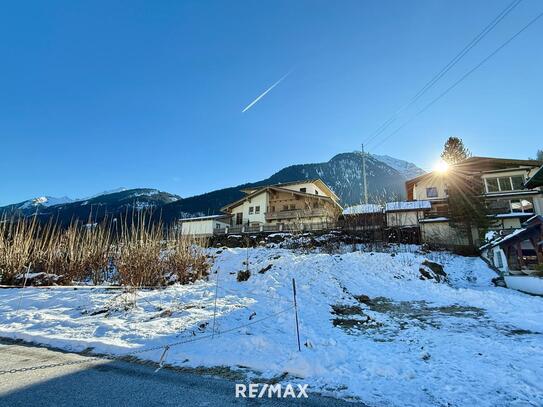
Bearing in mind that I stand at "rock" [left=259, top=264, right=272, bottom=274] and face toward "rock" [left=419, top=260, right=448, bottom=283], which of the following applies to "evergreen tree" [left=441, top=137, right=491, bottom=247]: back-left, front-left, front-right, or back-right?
front-left

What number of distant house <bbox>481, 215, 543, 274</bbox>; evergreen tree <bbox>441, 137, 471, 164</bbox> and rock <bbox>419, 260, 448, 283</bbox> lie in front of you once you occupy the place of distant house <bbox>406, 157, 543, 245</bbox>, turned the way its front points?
2

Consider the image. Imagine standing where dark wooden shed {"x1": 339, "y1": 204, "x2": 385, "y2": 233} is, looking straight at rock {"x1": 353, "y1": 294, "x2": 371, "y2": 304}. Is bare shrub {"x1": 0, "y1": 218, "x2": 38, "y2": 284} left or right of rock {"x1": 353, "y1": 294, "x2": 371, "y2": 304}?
right

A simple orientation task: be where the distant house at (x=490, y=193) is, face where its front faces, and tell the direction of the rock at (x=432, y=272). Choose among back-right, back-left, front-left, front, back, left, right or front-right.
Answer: front

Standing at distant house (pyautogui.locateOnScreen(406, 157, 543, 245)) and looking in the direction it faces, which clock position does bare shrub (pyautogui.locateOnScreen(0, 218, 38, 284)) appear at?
The bare shrub is roughly at 1 o'clock from the distant house.

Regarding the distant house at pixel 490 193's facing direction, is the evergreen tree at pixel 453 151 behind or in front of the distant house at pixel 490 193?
behind

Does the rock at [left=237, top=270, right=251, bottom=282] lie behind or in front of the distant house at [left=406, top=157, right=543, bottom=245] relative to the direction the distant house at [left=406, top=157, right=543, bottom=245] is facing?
in front

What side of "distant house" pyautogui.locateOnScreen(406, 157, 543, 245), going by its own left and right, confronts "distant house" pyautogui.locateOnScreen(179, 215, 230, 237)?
right

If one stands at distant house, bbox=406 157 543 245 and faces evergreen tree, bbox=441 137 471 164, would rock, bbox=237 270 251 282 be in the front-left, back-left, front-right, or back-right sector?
back-left

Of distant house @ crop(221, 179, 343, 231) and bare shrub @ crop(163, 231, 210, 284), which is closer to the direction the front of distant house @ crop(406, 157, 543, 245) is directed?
the bare shrub

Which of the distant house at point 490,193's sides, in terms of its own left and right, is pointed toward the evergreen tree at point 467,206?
front

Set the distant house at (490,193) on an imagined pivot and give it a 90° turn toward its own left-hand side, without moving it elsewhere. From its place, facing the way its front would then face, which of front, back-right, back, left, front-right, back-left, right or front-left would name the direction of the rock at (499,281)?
right

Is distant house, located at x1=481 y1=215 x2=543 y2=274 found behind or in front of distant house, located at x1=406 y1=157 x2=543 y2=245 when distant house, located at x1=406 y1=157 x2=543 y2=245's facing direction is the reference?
in front

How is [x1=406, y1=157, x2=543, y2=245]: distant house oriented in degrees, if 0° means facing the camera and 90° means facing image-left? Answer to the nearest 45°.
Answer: approximately 0°

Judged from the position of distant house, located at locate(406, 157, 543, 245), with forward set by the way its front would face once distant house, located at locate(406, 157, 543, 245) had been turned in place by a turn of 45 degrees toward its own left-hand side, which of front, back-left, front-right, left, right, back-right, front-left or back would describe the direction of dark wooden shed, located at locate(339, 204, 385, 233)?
right

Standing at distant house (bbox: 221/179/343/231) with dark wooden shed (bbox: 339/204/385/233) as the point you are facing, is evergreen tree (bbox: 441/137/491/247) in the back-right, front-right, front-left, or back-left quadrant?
front-right

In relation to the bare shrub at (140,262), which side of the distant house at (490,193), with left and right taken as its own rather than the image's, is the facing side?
front

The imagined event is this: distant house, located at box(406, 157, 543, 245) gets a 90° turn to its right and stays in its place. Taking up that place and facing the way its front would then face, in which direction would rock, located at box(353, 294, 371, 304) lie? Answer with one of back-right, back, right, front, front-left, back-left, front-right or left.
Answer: left

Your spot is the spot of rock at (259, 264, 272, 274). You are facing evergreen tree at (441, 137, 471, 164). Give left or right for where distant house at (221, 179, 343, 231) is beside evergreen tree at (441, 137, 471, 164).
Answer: left
